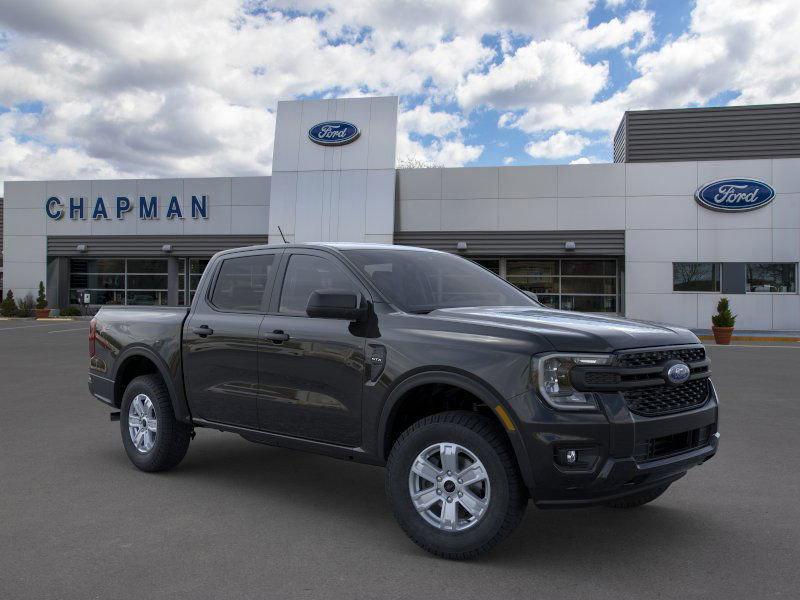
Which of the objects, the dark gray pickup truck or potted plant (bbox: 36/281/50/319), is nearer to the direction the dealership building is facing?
the dark gray pickup truck

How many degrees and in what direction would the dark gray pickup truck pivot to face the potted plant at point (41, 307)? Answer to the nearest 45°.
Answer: approximately 180°

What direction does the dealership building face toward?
toward the camera

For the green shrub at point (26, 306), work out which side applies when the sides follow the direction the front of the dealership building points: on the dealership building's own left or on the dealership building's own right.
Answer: on the dealership building's own right

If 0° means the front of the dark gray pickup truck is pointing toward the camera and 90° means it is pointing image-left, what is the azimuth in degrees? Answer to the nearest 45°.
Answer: approximately 315°

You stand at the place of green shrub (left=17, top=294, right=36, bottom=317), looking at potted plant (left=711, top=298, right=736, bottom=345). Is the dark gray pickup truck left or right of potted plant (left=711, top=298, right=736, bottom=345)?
right

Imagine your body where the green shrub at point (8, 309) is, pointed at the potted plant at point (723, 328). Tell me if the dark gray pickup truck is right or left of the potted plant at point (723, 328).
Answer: right

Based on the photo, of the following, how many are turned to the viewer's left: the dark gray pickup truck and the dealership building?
0

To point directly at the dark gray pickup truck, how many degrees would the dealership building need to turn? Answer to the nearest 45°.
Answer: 0° — it already faces it

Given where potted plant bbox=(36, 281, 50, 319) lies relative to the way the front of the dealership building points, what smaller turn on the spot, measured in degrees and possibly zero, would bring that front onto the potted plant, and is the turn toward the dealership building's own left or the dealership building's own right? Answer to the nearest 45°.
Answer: approximately 90° to the dealership building's own right

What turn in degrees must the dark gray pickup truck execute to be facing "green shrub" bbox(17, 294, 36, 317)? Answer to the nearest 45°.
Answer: approximately 180°
